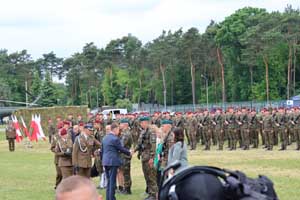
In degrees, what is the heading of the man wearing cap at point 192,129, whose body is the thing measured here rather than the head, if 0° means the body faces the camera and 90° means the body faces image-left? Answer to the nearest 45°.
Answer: approximately 45°

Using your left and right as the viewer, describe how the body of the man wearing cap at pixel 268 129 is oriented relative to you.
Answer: facing the viewer and to the left of the viewer

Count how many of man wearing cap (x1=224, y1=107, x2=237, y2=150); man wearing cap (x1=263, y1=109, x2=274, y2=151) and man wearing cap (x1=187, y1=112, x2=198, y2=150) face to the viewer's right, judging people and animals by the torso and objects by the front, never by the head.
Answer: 0

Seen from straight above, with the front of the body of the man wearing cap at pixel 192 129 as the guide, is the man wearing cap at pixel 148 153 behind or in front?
in front

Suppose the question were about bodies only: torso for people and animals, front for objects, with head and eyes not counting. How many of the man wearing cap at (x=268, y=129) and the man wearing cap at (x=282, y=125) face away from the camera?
0

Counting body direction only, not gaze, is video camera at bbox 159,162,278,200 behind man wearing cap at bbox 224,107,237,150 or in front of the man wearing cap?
in front
